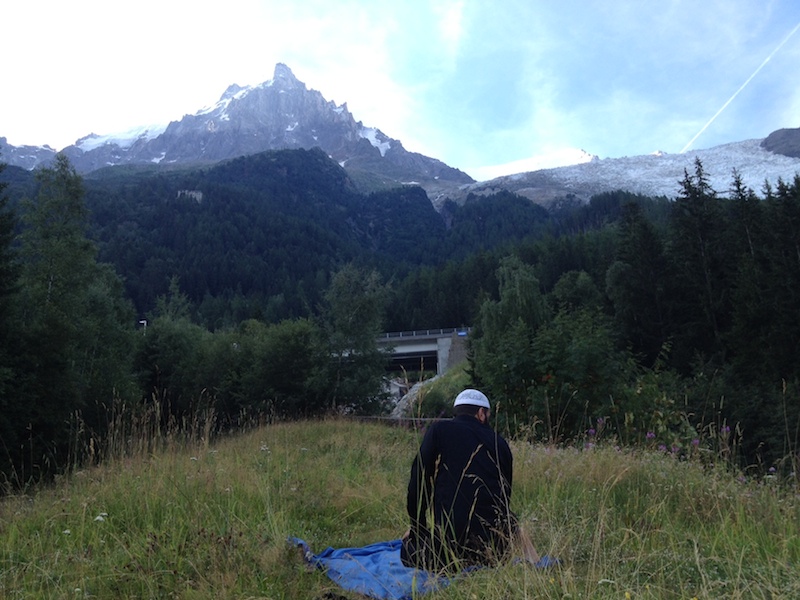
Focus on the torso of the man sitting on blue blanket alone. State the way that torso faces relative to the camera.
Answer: away from the camera
